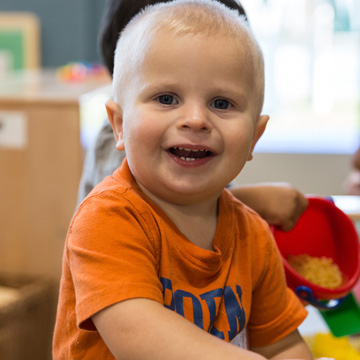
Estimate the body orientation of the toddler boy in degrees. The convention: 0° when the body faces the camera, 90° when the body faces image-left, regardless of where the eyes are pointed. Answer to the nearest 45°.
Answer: approximately 315°

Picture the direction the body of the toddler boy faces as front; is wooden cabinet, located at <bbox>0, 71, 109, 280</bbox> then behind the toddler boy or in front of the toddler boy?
behind
